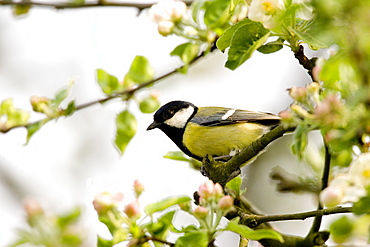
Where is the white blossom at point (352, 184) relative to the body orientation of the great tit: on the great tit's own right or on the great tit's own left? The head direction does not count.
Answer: on the great tit's own left

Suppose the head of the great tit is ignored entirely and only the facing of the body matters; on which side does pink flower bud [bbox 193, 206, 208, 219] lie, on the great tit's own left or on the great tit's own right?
on the great tit's own left

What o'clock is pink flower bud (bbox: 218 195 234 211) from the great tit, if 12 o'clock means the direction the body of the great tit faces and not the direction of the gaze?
The pink flower bud is roughly at 9 o'clock from the great tit.

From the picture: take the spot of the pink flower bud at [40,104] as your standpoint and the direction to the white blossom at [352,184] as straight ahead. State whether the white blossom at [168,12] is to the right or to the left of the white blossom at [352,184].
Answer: left

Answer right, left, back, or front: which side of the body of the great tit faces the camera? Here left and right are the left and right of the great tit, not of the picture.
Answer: left

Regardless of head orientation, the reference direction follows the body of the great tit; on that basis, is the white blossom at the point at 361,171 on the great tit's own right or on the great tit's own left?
on the great tit's own left
